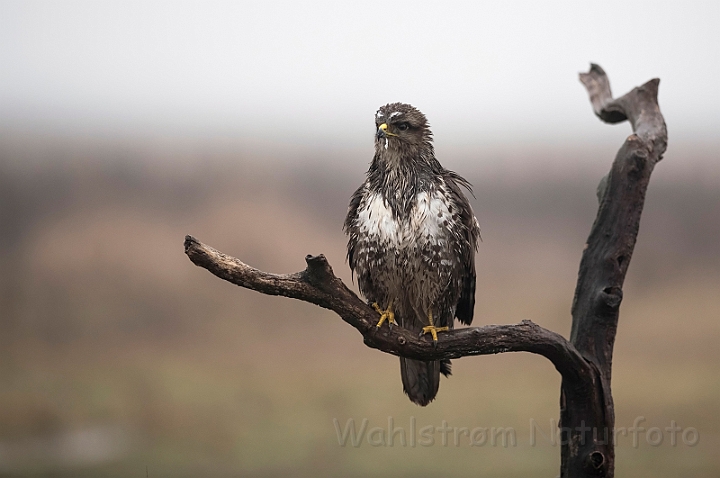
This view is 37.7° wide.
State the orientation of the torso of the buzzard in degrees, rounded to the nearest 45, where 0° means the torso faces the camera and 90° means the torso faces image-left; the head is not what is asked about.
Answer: approximately 0°

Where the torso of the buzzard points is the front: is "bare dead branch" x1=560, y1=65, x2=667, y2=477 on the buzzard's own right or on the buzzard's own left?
on the buzzard's own left
